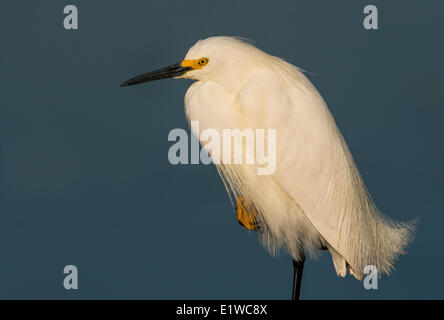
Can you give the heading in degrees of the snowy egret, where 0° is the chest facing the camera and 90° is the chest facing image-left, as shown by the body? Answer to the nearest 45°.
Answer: approximately 90°
